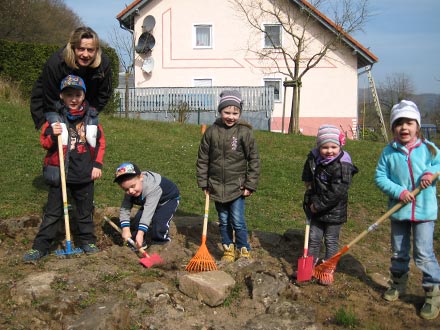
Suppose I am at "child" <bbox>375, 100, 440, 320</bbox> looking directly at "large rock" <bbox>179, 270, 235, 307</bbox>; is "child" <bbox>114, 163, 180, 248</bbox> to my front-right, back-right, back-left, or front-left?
front-right

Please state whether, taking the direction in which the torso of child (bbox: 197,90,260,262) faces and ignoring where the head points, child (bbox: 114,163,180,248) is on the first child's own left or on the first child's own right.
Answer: on the first child's own right

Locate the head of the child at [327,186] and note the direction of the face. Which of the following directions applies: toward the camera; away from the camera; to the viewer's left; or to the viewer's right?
toward the camera

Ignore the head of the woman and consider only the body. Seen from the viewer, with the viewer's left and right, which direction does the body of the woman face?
facing the viewer

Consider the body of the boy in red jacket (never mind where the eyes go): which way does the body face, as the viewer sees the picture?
toward the camera

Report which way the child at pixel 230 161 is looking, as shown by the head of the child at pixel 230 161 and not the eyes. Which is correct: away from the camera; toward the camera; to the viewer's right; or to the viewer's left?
toward the camera

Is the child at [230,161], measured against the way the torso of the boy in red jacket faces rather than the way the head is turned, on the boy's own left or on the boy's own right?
on the boy's own left

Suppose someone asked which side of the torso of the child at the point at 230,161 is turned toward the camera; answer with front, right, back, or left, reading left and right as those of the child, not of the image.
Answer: front

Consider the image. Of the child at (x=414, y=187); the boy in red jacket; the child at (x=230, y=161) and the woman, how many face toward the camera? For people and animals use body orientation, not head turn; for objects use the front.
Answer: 4

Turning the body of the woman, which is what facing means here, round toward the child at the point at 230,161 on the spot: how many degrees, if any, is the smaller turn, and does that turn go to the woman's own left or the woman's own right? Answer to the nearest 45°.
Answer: approximately 90° to the woman's own left

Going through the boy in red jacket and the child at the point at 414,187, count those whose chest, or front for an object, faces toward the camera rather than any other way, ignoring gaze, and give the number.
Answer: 2

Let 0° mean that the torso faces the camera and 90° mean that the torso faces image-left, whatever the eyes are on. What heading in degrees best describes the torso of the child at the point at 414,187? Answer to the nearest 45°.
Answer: approximately 0°
